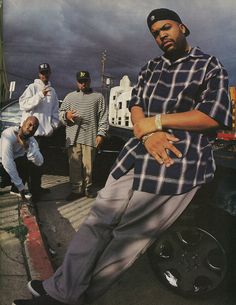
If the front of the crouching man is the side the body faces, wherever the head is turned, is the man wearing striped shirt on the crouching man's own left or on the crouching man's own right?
on the crouching man's own left

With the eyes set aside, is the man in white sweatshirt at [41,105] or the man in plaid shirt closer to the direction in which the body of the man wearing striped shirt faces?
the man in plaid shirt

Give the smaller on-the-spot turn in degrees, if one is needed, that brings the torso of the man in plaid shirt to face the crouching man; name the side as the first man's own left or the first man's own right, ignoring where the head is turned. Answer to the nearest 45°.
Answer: approximately 90° to the first man's own right

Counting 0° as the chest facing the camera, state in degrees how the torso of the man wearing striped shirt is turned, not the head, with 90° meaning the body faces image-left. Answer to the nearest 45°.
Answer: approximately 0°
